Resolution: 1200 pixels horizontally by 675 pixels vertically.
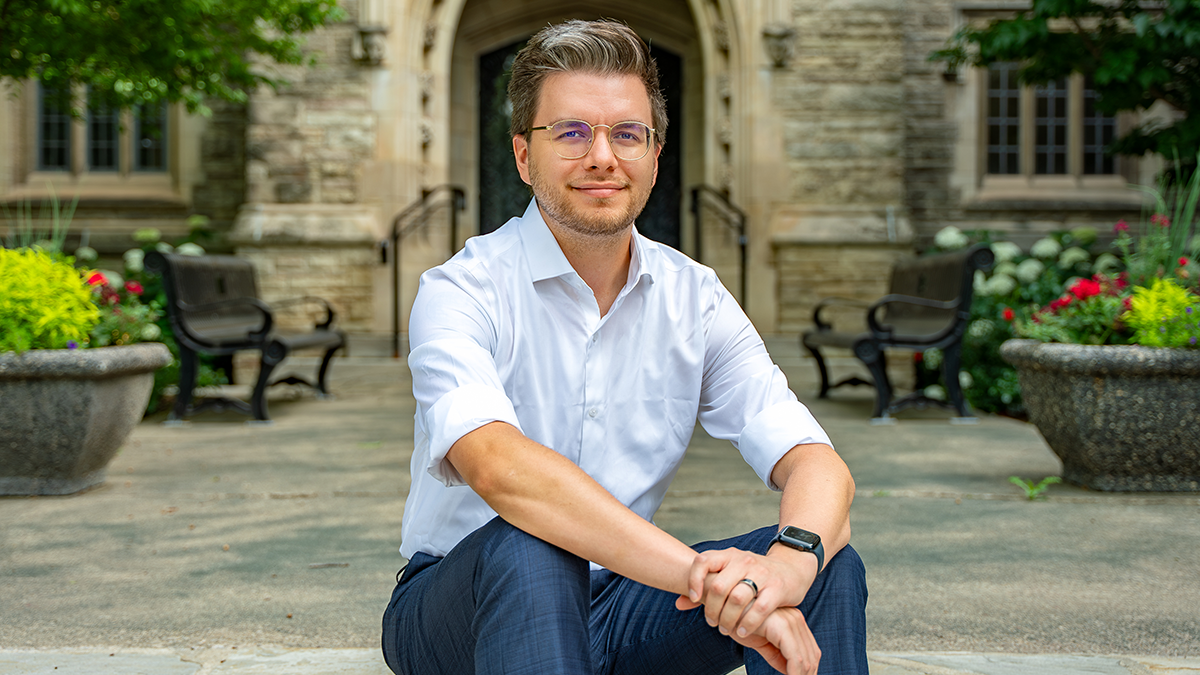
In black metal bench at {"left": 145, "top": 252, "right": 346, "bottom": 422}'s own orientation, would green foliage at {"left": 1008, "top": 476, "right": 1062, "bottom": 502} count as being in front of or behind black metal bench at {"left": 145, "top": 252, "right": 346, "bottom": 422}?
in front

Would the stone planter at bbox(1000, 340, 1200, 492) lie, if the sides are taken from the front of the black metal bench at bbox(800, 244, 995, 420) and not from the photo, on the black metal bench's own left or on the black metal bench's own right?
on the black metal bench's own left

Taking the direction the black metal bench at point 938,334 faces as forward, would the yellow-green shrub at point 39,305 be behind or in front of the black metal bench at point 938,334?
in front

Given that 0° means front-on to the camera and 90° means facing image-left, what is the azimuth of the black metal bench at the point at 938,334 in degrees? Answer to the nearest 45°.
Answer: approximately 45°

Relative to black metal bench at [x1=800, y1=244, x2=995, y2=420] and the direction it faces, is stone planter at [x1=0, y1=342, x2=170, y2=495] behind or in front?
in front

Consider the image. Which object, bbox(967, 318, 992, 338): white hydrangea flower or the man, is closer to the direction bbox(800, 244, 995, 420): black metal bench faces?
the man

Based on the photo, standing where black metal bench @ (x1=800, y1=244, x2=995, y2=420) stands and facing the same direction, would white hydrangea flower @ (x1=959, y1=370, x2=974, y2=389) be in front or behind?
behind

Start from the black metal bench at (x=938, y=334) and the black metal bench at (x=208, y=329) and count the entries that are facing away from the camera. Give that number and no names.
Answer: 0

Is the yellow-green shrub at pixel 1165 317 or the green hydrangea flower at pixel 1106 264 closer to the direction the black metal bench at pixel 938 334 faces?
the yellow-green shrub

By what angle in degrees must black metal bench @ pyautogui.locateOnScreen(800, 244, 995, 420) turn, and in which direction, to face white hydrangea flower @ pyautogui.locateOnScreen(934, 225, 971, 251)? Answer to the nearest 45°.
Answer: approximately 135° to its right

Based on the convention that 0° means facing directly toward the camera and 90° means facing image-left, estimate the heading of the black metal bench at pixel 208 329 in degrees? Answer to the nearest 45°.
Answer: approximately 315°
